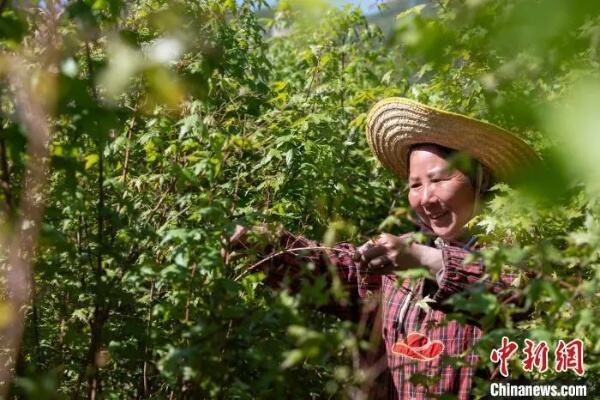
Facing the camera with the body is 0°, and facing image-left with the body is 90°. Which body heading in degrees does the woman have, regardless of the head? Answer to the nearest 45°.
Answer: approximately 45°

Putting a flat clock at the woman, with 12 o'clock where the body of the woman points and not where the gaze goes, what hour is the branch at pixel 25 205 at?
The branch is roughly at 12 o'clock from the woman.
